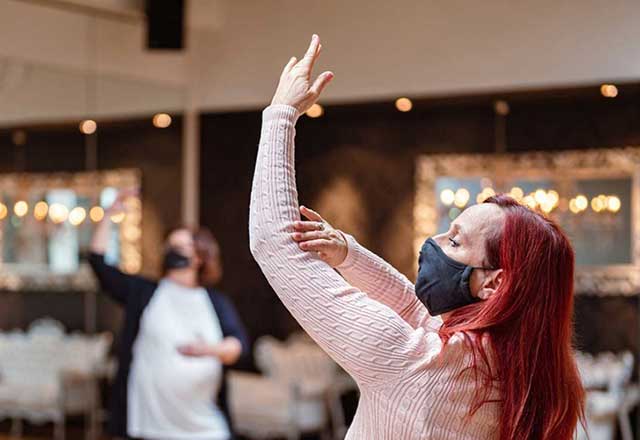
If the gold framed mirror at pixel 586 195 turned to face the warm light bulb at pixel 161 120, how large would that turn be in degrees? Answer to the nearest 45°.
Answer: approximately 90° to its right

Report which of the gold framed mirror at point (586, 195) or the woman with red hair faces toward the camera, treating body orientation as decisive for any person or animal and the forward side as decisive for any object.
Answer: the gold framed mirror

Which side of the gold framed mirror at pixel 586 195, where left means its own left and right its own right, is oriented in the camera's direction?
front

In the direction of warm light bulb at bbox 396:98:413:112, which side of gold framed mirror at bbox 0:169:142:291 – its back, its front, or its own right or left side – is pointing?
left

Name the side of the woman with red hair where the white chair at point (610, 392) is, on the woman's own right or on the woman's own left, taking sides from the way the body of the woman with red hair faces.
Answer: on the woman's own right

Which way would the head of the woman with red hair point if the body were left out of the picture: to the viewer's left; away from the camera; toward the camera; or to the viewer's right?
to the viewer's left

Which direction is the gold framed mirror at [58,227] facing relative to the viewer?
toward the camera

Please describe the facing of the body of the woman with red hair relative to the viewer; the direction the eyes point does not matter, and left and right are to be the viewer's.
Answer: facing to the left of the viewer

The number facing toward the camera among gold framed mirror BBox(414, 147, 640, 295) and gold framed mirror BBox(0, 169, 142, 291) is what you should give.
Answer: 2

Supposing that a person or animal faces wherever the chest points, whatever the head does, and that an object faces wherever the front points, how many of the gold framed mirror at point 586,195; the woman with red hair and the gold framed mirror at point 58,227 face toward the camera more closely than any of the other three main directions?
2
